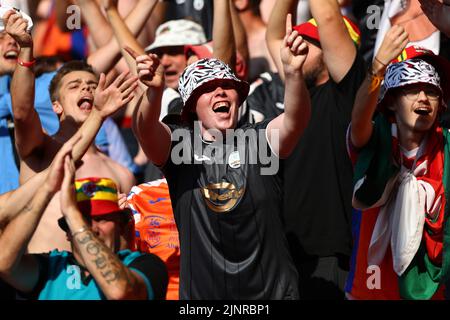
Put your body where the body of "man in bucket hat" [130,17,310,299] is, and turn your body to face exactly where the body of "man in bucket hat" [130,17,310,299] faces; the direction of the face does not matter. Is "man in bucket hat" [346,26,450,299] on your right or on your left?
on your left

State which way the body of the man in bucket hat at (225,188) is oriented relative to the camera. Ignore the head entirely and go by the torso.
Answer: toward the camera

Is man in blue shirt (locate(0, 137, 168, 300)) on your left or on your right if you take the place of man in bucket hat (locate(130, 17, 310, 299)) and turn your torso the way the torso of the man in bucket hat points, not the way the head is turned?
on your right

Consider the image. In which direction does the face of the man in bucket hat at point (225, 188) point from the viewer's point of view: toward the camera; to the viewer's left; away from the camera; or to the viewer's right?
toward the camera
